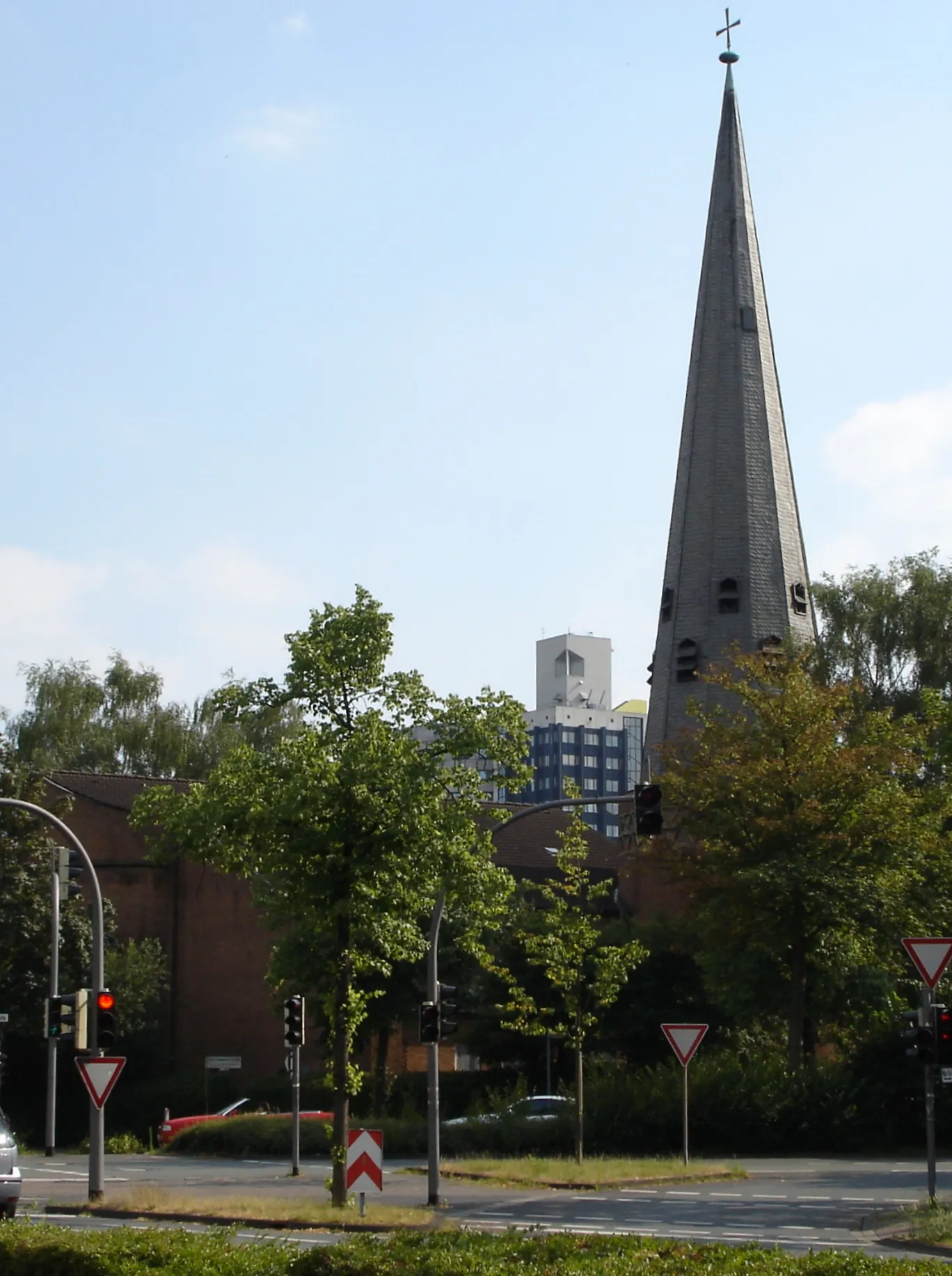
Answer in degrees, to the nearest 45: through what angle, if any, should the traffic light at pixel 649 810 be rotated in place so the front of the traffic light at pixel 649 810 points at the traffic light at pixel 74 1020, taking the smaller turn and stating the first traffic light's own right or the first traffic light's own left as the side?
approximately 135° to the first traffic light's own right

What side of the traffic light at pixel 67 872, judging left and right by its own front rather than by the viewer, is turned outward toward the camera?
right

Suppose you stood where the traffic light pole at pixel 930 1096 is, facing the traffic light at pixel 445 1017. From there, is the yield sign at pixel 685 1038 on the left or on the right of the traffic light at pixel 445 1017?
right

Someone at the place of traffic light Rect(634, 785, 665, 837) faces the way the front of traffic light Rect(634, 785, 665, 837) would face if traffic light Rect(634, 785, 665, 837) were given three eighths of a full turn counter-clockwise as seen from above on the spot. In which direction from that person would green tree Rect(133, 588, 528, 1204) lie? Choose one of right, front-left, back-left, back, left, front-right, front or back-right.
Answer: left

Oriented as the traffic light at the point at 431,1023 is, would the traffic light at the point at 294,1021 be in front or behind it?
behind

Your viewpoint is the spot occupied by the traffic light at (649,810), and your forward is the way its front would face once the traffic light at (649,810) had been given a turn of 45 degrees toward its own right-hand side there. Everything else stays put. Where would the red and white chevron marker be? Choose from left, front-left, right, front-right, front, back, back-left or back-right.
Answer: front-right
